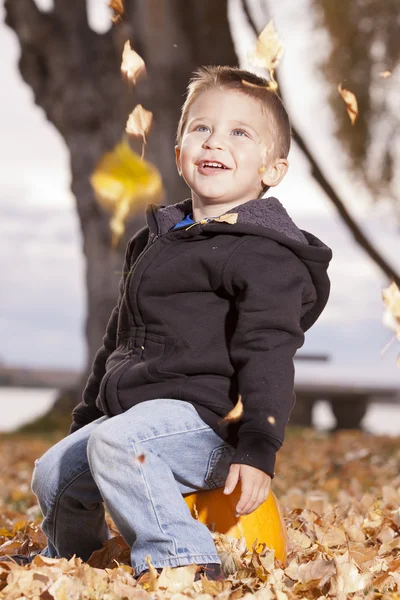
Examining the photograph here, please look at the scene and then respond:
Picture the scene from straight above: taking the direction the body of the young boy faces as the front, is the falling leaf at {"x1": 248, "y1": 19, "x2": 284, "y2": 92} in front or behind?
behind

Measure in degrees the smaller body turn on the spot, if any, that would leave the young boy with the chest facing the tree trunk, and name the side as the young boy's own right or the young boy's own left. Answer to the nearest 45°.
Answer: approximately 135° to the young boy's own right

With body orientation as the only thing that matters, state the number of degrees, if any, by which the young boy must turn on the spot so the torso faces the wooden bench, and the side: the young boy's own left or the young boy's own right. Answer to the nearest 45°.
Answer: approximately 135° to the young boy's own right

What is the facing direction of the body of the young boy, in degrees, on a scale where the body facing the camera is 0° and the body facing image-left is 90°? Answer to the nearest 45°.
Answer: approximately 45°

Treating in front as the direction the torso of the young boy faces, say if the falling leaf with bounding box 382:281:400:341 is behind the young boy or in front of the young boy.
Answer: behind
